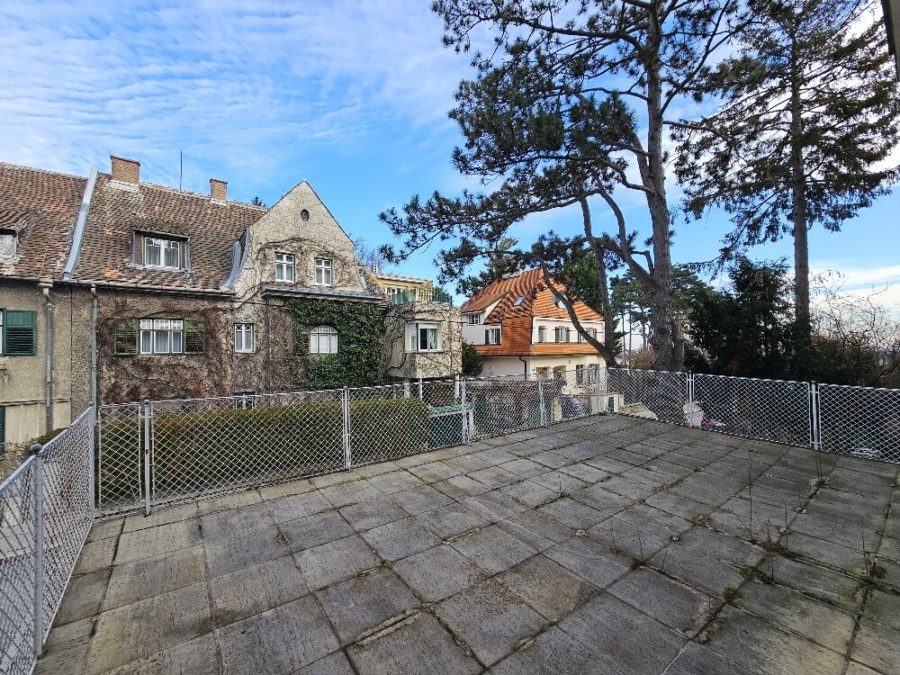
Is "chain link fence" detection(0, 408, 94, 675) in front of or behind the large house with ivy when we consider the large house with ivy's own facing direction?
in front

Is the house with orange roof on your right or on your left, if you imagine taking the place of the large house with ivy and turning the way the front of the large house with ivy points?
on your left

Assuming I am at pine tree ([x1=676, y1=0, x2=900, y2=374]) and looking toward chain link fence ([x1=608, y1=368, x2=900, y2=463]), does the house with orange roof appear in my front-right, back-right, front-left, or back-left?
back-right

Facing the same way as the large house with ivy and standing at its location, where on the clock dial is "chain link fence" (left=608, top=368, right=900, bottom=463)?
The chain link fence is roughly at 12 o'clock from the large house with ivy.

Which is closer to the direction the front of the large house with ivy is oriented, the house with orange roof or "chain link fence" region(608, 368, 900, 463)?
the chain link fence

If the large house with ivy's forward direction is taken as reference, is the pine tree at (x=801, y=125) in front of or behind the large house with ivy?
in front

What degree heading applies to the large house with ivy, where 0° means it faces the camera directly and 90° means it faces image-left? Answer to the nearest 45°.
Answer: approximately 315°
